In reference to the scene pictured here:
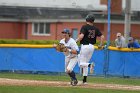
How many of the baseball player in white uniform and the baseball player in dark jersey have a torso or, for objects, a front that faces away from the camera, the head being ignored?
1

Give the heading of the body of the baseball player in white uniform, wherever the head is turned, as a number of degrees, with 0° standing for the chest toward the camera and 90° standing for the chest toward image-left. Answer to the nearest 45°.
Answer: approximately 45°

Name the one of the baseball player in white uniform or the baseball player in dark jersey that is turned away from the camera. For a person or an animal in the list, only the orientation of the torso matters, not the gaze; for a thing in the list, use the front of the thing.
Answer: the baseball player in dark jersey

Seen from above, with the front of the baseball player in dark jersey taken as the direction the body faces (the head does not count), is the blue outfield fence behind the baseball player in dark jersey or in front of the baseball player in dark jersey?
in front

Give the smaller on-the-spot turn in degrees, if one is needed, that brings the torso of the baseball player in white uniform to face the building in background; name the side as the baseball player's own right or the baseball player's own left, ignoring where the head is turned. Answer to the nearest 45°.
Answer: approximately 135° to the baseball player's own right

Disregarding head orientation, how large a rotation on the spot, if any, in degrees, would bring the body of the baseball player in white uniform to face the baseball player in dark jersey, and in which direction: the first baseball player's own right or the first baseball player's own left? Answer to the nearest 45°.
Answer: approximately 135° to the first baseball player's own left

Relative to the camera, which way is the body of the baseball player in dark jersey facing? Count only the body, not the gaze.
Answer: away from the camera
